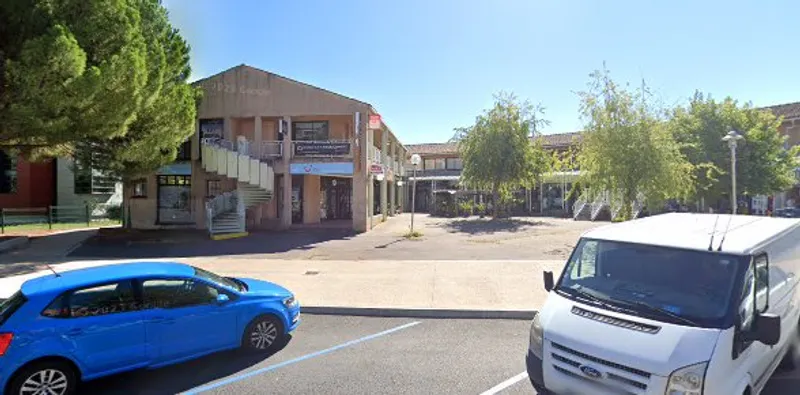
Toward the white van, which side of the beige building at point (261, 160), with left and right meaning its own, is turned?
front

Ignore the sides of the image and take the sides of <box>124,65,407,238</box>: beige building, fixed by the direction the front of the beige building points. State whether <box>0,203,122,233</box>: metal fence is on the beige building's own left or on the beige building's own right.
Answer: on the beige building's own right

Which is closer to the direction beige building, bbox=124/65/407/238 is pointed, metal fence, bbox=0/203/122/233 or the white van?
the white van

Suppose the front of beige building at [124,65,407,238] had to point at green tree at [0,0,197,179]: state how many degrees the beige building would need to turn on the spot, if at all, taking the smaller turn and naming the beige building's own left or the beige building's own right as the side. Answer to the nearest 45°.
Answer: approximately 45° to the beige building's own right

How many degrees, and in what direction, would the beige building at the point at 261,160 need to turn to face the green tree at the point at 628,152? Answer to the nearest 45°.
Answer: approximately 45° to its left

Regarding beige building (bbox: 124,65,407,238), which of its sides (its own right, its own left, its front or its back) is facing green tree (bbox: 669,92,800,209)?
left

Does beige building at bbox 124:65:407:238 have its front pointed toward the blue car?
yes

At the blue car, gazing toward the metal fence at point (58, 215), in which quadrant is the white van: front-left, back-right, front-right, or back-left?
back-right

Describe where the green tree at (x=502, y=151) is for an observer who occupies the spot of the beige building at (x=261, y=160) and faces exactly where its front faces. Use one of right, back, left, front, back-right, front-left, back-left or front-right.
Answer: left

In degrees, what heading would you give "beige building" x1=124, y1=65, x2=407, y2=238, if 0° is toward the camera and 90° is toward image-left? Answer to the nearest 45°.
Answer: approximately 0°

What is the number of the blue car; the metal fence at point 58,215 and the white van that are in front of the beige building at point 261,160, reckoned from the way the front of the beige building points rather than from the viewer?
2
